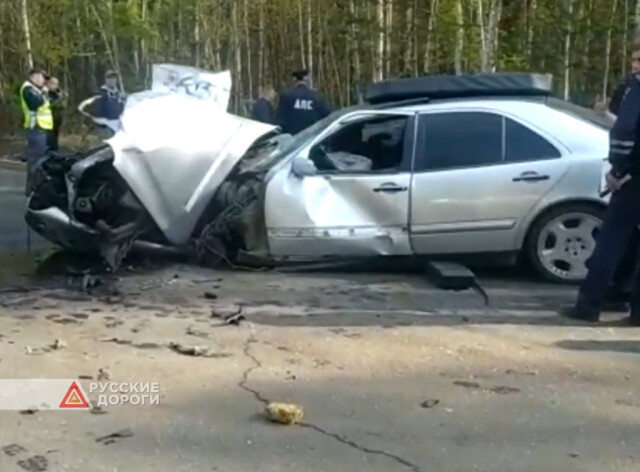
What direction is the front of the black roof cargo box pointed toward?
to the viewer's left

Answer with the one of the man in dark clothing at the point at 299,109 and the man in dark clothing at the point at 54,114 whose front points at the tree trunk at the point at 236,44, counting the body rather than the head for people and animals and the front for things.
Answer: the man in dark clothing at the point at 299,109

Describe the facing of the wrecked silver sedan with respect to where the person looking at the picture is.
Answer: facing to the left of the viewer

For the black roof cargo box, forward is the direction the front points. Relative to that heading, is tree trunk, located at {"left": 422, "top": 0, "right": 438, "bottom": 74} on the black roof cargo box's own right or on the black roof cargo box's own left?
on the black roof cargo box's own right

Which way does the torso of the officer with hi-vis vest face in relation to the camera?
to the viewer's right

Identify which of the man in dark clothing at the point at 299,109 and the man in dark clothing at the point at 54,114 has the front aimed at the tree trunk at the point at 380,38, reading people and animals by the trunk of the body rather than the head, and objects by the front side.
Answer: the man in dark clothing at the point at 299,109

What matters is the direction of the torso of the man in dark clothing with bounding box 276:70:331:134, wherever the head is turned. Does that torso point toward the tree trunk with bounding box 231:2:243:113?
yes

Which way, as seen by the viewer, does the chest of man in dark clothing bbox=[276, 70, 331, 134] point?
away from the camera

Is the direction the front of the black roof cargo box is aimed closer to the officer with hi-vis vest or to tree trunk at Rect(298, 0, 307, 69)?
the officer with hi-vis vest

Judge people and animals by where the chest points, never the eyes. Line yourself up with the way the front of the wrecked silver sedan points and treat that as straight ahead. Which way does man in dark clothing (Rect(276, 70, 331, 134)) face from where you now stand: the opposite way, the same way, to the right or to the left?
to the right

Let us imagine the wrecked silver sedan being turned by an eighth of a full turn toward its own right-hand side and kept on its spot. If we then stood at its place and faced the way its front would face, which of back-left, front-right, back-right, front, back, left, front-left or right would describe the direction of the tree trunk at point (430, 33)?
front-right
